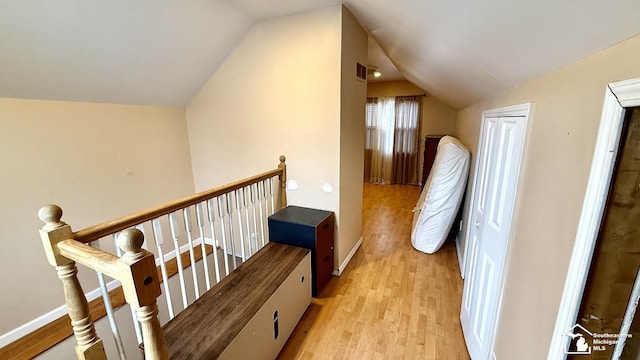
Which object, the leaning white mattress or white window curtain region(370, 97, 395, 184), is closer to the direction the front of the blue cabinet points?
the leaning white mattress

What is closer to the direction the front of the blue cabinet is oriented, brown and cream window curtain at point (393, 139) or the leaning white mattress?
the leaning white mattress

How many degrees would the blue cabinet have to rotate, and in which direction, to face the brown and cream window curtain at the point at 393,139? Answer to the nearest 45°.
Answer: approximately 90° to its left

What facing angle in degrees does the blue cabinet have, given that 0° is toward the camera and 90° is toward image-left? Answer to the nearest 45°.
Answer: approximately 315°

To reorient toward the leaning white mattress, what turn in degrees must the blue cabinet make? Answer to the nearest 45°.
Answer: approximately 45° to its left

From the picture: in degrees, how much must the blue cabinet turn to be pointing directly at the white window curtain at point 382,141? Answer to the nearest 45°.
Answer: approximately 90° to its left
